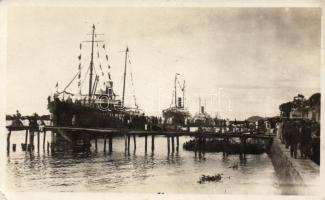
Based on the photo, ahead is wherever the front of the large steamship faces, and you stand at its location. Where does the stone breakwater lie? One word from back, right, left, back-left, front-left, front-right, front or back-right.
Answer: left

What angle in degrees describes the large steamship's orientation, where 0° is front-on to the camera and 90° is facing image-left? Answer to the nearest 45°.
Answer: approximately 45°
